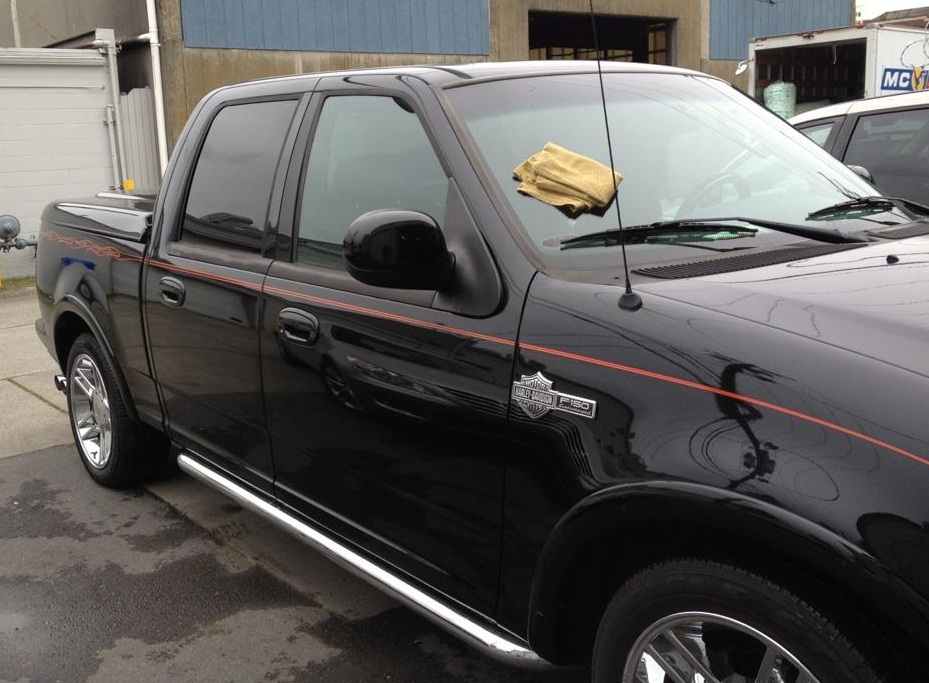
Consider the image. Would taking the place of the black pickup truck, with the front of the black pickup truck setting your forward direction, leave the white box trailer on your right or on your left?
on your left

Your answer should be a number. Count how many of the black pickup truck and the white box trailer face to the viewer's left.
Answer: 0

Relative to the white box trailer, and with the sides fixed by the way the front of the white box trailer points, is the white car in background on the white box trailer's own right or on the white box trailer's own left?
on the white box trailer's own right

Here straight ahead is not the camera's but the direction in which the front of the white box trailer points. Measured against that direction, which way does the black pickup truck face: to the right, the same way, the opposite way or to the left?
to the right

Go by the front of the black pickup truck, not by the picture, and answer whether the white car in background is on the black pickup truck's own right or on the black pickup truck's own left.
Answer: on the black pickup truck's own left

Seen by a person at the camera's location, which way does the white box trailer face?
facing away from the viewer and to the right of the viewer
